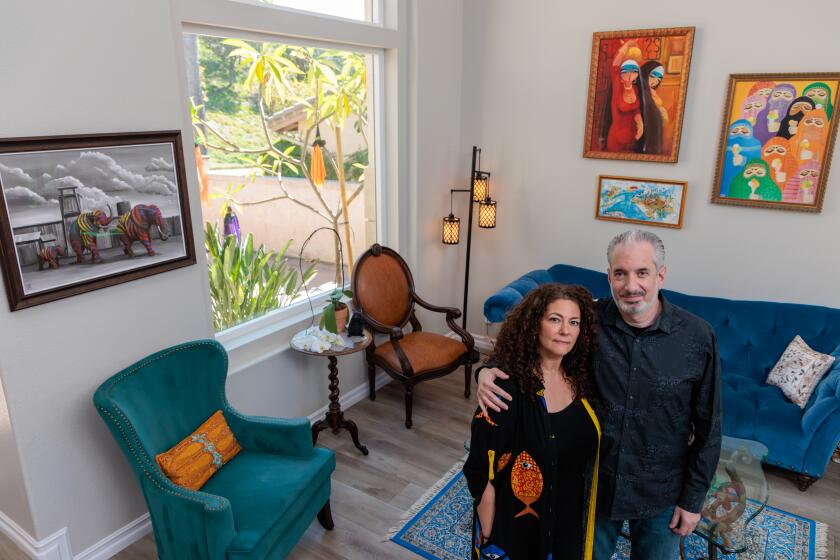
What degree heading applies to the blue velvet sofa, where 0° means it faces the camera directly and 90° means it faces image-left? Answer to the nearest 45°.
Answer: approximately 45°

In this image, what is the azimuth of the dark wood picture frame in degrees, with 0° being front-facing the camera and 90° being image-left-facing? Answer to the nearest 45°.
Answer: approximately 315°
